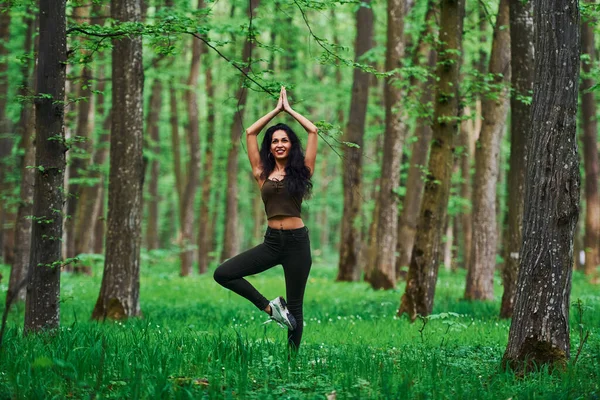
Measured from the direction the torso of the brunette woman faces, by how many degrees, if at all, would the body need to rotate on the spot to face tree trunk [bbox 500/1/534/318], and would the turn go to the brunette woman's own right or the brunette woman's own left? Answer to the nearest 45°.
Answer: approximately 135° to the brunette woman's own left

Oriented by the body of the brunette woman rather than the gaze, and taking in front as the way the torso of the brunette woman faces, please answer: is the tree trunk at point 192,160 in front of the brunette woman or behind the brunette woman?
behind

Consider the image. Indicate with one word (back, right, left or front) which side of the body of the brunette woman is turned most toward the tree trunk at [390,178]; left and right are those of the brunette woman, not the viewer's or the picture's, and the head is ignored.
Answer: back

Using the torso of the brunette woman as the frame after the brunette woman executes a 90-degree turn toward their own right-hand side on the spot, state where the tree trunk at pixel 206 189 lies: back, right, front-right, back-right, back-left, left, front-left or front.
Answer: right

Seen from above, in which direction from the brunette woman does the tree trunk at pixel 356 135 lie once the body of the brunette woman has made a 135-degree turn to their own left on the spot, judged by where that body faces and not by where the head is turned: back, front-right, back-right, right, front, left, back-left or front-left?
front-left

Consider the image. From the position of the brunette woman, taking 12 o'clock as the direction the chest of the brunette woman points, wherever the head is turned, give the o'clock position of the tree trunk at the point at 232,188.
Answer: The tree trunk is roughly at 6 o'clock from the brunette woman.

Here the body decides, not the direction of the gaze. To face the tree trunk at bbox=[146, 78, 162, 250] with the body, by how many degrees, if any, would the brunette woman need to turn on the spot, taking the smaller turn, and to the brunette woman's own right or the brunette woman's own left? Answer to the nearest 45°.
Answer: approximately 180°

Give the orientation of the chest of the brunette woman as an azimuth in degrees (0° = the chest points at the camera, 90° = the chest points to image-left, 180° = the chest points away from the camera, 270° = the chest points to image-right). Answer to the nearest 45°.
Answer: approximately 0°

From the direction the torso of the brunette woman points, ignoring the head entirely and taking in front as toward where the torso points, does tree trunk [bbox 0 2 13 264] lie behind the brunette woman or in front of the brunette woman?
behind

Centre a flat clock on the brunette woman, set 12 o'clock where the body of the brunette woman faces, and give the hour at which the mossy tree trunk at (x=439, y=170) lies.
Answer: The mossy tree trunk is roughly at 7 o'clock from the brunette woman.

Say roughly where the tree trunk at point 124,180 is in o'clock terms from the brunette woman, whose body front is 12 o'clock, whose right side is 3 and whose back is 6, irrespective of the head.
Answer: The tree trunk is roughly at 5 o'clock from the brunette woman.

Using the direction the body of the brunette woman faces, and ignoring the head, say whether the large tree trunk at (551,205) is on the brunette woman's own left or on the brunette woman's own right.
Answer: on the brunette woman's own left
